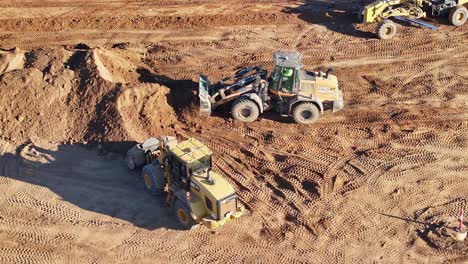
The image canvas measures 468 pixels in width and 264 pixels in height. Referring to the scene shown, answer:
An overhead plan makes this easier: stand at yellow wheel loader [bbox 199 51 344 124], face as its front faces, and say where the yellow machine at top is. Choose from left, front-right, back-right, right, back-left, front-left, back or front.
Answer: back-right

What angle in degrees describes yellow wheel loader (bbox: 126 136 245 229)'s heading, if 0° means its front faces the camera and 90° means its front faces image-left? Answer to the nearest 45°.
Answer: approximately 135°

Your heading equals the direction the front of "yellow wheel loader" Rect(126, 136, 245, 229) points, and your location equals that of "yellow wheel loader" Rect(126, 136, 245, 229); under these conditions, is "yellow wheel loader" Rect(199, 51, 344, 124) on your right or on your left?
on your right

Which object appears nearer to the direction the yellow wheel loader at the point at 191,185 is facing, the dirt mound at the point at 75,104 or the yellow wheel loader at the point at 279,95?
the dirt mound

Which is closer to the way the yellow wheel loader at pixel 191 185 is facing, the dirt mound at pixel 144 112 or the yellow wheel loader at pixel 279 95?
the dirt mound

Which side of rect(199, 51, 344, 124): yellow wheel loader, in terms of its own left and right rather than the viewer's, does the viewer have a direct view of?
left

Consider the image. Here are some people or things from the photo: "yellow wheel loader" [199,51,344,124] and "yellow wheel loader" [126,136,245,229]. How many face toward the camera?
0

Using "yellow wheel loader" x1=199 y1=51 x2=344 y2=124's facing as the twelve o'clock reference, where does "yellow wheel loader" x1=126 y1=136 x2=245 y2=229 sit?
"yellow wheel loader" x1=126 y1=136 x2=245 y2=229 is roughly at 10 o'clock from "yellow wheel loader" x1=199 y1=51 x2=344 y2=124.

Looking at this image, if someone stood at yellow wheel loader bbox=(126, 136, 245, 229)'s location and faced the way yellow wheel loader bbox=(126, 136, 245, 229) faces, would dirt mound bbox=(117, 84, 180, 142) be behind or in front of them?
in front

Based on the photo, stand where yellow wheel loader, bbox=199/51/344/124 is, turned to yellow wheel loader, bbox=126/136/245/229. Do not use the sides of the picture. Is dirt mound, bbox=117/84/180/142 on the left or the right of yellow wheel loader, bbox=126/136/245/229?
right

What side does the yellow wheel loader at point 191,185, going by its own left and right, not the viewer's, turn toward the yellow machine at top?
right

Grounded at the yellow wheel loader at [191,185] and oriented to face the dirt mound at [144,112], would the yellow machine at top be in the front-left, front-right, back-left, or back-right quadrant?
front-right

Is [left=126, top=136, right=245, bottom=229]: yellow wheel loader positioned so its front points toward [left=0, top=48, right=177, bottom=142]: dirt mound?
yes
